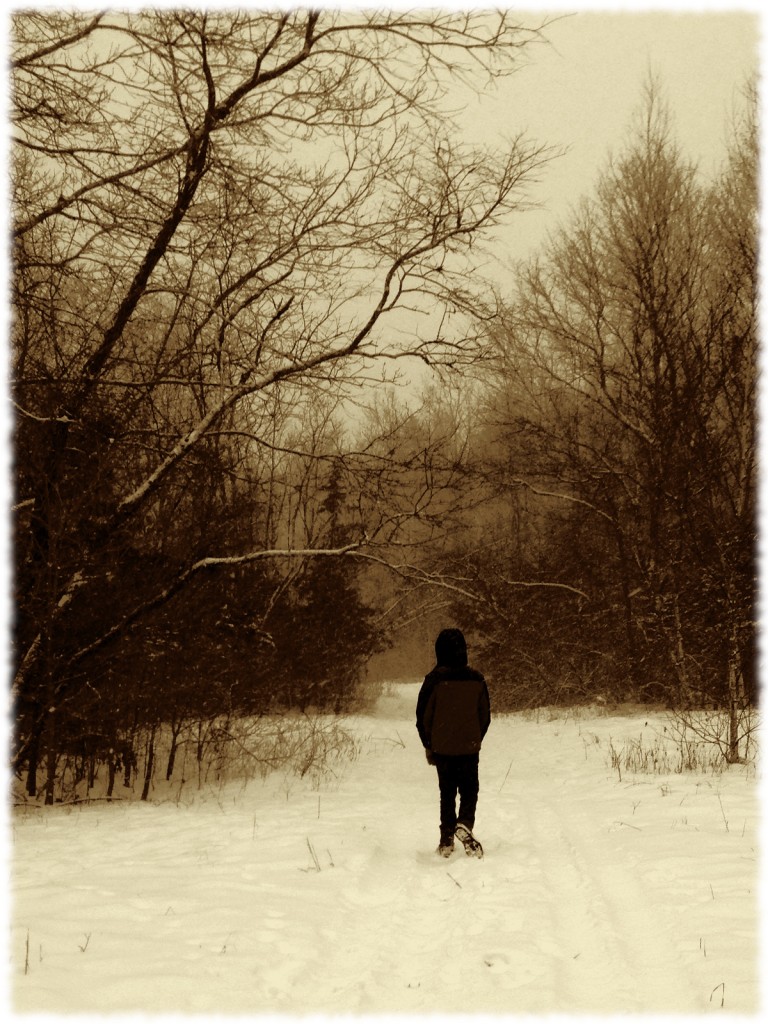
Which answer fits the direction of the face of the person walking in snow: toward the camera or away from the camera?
away from the camera

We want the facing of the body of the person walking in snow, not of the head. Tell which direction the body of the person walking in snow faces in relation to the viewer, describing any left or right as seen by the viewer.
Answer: facing away from the viewer
